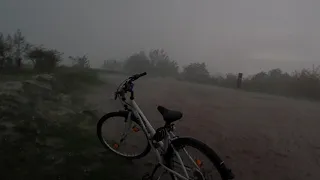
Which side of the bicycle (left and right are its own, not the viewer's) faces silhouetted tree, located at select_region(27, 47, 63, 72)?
front

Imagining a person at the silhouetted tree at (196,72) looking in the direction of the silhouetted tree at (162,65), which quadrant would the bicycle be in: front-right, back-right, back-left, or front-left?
back-left

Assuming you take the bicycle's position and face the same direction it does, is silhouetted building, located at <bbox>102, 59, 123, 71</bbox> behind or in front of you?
in front

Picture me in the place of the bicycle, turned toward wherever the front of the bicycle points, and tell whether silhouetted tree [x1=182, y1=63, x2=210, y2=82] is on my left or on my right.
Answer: on my right

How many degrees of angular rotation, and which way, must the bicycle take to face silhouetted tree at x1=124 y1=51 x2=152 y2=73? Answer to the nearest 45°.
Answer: approximately 45° to its right

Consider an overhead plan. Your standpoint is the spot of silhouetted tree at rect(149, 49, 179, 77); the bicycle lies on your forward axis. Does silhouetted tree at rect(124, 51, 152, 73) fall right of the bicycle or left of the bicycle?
right

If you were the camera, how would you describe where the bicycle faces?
facing away from the viewer and to the left of the viewer

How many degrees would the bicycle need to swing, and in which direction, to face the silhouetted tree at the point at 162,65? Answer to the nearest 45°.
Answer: approximately 45° to its right
